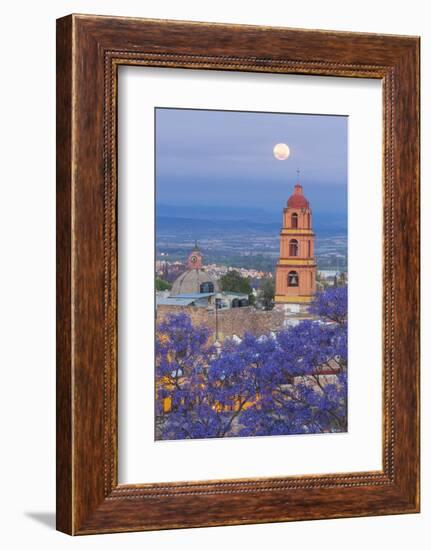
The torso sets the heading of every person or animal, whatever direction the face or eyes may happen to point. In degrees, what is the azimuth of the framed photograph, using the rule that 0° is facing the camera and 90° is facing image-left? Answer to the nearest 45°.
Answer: approximately 315°
